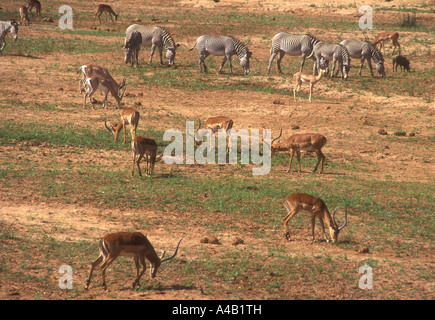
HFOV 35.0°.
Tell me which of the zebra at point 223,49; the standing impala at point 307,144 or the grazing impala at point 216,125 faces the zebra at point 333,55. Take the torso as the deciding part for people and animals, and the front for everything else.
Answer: the zebra at point 223,49

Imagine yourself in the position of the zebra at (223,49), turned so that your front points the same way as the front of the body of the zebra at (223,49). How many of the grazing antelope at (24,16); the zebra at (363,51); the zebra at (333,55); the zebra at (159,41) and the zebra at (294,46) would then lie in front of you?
3

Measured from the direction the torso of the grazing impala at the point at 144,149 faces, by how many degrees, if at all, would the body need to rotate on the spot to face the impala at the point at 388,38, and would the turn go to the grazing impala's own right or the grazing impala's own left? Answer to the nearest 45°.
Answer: approximately 90° to the grazing impala's own left

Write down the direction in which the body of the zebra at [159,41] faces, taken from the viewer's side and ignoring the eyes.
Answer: to the viewer's right

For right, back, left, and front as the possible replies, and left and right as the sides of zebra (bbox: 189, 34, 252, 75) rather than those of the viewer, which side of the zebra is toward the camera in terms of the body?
right

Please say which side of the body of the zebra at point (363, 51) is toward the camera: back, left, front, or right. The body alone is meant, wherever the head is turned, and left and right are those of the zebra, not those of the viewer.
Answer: right

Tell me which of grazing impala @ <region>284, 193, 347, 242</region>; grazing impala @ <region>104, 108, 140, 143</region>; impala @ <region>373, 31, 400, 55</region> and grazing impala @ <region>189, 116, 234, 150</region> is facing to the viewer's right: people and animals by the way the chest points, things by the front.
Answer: grazing impala @ <region>284, 193, 347, 242</region>

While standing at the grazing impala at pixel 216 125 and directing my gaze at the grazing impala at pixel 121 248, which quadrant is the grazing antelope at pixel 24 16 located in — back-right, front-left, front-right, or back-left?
back-right

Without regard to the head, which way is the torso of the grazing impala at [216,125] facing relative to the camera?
to the viewer's left

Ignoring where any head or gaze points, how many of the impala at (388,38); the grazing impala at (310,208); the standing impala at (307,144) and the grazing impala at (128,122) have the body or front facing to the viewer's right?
1

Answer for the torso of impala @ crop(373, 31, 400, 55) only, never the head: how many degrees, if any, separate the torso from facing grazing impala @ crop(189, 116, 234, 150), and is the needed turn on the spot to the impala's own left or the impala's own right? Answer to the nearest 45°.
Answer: approximately 90° to the impala's own left

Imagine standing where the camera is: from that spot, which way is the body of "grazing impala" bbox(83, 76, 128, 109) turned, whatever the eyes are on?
to the viewer's right

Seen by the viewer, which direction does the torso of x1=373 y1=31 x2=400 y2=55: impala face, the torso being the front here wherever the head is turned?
to the viewer's left

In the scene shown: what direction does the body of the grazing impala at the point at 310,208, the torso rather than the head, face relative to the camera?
to the viewer's right

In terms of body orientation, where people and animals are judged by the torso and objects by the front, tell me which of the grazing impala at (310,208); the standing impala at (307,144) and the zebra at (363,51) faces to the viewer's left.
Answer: the standing impala
